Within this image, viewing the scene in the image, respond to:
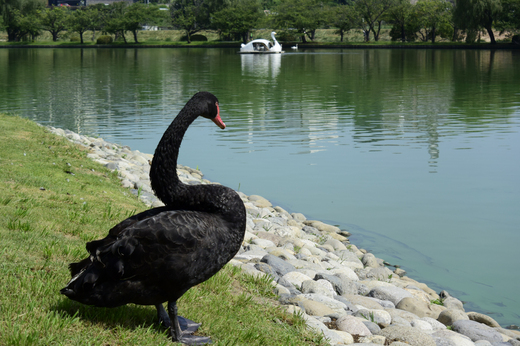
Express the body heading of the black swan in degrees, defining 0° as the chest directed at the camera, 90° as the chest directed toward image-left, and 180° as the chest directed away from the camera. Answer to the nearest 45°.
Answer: approximately 270°

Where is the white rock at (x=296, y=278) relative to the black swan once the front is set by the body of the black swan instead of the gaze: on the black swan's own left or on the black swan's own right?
on the black swan's own left

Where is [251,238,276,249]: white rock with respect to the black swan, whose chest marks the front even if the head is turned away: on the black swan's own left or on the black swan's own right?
on the black swan's own left

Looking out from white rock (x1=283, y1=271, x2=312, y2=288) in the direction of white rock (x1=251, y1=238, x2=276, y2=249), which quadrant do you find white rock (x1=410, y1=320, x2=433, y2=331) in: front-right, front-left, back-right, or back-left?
back-right

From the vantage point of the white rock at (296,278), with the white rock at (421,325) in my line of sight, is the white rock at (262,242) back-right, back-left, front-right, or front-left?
back-left
